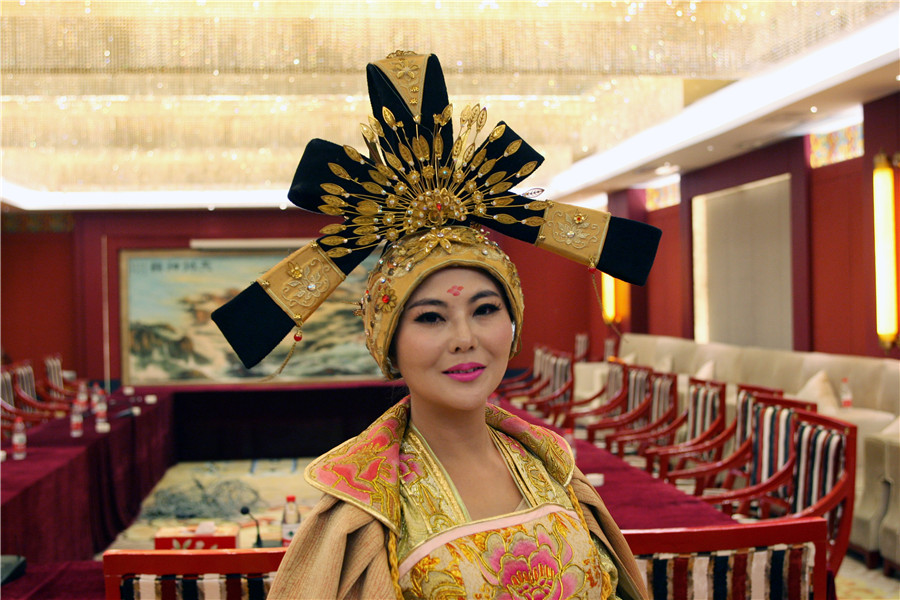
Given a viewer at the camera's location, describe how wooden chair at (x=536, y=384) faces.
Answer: facing the viewer and to the left of the viewer

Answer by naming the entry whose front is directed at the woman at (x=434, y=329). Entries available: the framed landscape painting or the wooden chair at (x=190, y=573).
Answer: the framed landscape painting

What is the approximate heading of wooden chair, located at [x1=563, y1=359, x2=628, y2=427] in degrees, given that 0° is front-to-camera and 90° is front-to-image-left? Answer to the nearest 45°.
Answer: approximately 45°

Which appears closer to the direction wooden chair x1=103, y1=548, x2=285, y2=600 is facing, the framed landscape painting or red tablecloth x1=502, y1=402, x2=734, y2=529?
the framed landscape painting

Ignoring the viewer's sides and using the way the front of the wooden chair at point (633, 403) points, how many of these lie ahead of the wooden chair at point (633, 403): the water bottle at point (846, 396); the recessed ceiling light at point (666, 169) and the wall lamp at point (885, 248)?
0

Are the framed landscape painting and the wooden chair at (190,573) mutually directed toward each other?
yes

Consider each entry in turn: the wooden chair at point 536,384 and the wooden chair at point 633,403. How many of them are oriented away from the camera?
0

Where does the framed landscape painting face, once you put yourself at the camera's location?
facing the viewer

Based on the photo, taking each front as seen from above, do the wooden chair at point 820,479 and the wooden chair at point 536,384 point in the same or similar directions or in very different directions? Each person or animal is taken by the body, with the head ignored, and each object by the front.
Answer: same or similar directions

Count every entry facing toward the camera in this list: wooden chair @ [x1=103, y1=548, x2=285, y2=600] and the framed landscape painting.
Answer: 1

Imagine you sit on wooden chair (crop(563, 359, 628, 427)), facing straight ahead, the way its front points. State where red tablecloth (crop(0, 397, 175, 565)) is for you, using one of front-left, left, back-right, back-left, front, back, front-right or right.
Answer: front

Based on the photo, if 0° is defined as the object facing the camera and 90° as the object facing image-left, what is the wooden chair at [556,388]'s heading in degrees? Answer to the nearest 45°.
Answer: approximately 45°

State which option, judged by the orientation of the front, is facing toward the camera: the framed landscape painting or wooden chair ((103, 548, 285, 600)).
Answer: the framed landscape painting

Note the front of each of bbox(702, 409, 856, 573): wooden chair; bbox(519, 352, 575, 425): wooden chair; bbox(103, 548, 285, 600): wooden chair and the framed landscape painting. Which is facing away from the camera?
bbox(103, 548, 285, 600): wooden chair

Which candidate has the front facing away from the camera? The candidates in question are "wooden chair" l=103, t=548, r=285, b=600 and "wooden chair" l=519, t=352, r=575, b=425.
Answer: "wooden chair" l=103, t=548, r=285, b=600

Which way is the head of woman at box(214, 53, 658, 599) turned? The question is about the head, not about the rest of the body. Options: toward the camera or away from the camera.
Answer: toward the camera

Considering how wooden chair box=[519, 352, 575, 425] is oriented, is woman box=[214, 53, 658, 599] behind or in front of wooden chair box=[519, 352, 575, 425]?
in front

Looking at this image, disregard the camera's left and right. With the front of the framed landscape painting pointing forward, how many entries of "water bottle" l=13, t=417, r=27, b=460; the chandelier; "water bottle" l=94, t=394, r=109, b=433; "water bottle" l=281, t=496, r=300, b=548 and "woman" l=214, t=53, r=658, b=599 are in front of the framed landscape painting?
5

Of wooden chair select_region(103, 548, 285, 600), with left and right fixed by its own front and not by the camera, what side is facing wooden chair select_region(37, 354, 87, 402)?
front

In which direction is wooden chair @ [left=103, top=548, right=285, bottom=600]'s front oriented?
away from the camera

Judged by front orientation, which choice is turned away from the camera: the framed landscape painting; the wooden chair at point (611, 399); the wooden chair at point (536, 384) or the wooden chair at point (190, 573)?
the wooden chair at point (190, 573)

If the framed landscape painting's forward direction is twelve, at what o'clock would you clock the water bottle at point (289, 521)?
The water bottle is roughly at 12 o'clock from the framed landscape painting.
